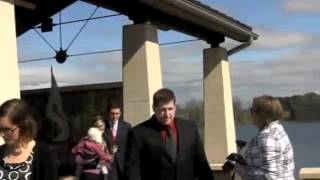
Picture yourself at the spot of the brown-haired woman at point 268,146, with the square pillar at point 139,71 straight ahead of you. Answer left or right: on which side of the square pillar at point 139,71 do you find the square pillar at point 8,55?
left

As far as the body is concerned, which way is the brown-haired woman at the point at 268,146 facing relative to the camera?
to the viewer's left

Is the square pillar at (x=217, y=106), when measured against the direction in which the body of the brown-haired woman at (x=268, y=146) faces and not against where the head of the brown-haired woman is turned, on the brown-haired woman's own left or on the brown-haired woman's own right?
on the brown-haired woman's own right

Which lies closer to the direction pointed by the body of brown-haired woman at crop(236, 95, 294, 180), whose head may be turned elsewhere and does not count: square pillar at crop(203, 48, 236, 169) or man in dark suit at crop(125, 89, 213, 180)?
the man in dark suit

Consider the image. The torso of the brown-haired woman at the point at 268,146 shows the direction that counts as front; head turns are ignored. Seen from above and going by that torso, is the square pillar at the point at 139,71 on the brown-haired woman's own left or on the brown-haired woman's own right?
on the brown-haired woman's own right

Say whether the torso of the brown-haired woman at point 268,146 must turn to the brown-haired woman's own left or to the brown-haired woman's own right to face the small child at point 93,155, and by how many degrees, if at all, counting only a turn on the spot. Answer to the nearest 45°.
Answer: approximately 45° to the brown-haired woman's own right

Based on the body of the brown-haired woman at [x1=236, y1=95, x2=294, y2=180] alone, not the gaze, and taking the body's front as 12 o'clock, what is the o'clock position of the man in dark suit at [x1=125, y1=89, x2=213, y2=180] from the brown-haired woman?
The man in dark suit is roughly at 11 o'clock from the brown-haired woman.
